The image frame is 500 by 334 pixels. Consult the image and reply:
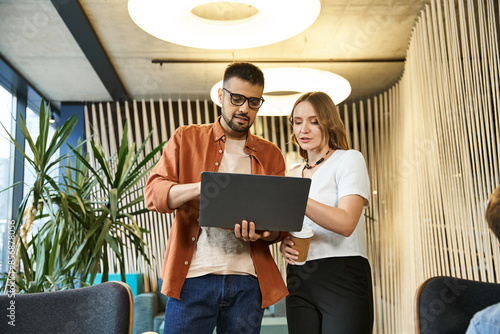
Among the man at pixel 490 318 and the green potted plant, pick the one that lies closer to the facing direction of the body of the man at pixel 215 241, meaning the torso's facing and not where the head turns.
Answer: the man

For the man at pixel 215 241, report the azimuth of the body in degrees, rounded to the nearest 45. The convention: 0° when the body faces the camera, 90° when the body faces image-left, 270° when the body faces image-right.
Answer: approximately 0°

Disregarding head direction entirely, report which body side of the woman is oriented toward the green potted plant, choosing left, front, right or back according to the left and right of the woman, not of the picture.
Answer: right

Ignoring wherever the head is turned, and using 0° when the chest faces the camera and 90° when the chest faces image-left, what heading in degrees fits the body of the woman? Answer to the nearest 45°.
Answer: approximately 45°

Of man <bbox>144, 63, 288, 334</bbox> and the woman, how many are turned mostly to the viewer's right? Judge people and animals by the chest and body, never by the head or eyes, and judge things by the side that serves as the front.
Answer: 0

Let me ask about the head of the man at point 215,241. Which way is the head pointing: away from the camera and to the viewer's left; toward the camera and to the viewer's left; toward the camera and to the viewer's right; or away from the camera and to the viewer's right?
toward the camera and to the viewer's right

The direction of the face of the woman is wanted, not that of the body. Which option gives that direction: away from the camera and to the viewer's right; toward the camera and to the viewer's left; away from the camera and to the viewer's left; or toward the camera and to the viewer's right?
toward the camera and to the viewer's left
